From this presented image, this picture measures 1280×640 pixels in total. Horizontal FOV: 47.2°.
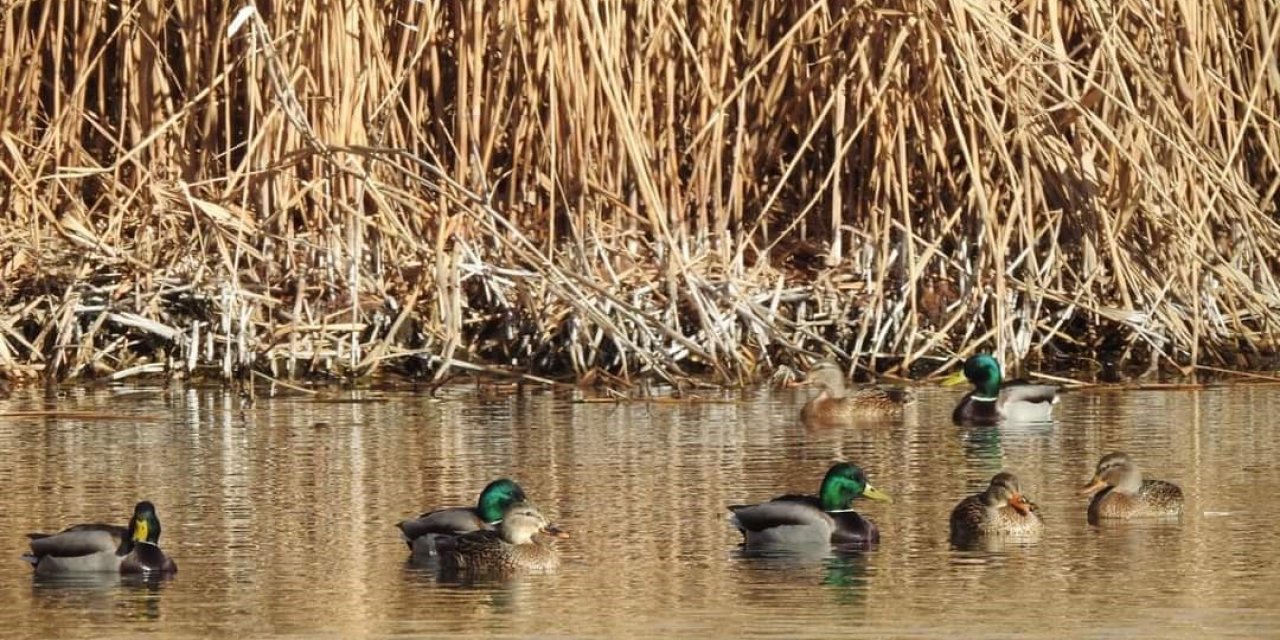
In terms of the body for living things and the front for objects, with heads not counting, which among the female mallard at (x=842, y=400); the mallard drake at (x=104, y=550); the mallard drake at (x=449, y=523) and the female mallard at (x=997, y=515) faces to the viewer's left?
the female mallard at (x=842, y=400)

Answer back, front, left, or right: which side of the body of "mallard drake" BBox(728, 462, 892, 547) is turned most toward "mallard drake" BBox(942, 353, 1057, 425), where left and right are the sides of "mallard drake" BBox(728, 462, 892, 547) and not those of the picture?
left

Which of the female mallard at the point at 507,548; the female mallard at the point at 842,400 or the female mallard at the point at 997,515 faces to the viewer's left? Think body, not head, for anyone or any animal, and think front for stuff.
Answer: the female mallard at the point at 842,400

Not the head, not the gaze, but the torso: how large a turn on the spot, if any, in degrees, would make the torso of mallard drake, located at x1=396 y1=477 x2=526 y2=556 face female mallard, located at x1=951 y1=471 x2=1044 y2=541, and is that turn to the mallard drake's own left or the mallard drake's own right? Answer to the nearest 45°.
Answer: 0° — it already faces it

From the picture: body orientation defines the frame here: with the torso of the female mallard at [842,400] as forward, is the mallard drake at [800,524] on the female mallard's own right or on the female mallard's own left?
on the female mallard's own left

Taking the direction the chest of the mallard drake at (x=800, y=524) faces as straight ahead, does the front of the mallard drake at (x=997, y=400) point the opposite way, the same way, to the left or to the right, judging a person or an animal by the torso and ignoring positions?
the opposite way

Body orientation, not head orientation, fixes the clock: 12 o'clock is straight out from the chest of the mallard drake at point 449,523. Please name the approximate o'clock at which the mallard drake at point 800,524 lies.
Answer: the mallard drake at point 800,524 is roughly at 12 o'clock from the mallard drake at point 449,523.

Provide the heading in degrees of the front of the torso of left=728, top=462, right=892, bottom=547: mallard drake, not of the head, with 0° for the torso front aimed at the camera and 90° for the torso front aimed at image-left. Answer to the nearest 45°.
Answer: approximately 270°

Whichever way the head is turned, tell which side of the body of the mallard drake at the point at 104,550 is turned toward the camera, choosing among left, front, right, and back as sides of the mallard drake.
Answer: right

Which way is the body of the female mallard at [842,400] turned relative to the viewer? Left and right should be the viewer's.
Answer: facing to the left of the viewer

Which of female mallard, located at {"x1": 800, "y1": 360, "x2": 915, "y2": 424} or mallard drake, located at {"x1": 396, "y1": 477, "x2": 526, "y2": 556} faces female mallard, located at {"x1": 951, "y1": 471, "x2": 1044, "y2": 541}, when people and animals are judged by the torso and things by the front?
the mallard drake

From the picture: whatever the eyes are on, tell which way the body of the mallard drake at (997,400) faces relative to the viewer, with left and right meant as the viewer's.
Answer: facing to the left of the viewer

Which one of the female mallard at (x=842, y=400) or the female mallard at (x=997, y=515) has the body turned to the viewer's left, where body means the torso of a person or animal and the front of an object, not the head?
the female mallard at (x=842, y=400)

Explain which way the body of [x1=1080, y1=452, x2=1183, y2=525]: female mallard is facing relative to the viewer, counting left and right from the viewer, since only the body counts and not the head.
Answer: facing to the left of the viewer

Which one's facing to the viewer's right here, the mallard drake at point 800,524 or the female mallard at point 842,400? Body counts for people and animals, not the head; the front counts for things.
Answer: the mallard drake

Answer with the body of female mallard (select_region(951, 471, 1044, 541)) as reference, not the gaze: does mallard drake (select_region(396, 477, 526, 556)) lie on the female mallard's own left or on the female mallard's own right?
on the female mallard's own right

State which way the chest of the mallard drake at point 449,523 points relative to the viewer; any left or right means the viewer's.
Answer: facing to the right of the viewer

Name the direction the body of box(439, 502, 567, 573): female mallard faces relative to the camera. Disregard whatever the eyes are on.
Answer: to the viewer's right
